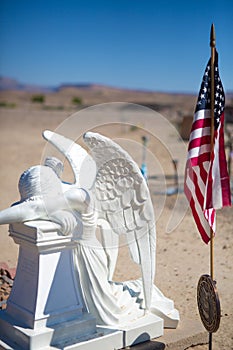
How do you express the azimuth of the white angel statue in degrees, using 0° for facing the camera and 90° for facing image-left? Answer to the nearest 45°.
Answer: approximately 90°

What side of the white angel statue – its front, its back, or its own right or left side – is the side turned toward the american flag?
back
